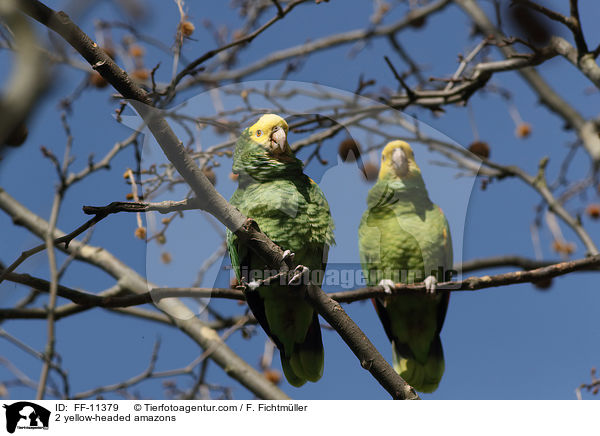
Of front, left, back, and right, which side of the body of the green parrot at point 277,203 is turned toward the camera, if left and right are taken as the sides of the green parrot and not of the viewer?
front

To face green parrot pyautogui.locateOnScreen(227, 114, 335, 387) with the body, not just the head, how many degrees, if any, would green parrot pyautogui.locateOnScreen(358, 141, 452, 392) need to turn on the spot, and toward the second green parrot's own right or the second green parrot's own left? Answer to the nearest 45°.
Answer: approximately 45° to the second green parrot's own right

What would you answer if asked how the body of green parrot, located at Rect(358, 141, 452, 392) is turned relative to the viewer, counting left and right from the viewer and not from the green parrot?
facing the viewer

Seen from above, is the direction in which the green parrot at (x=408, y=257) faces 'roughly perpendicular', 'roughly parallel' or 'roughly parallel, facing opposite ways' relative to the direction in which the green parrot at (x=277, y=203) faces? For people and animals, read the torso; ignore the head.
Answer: roughly parallel

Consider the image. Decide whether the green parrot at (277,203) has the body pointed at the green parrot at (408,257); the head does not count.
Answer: no

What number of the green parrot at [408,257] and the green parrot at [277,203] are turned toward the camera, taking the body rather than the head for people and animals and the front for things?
2
